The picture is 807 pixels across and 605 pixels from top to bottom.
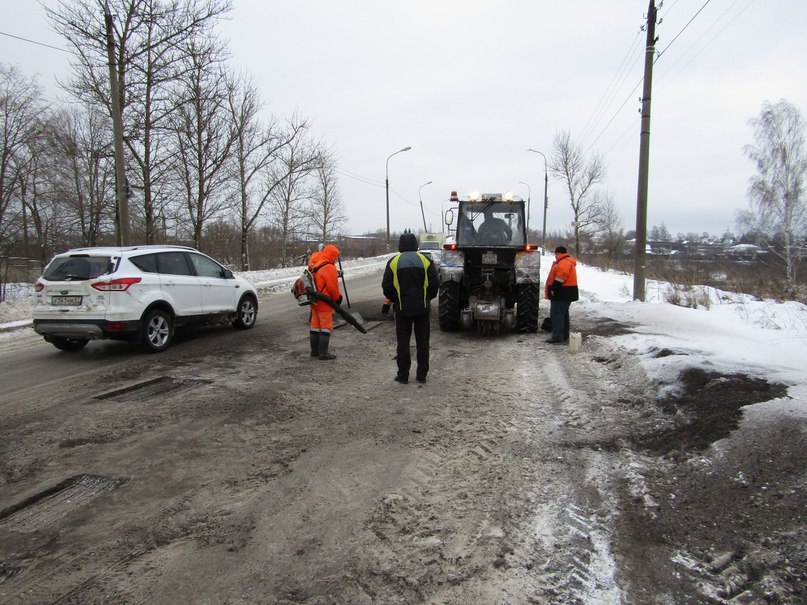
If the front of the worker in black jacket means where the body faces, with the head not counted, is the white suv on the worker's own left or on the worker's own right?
on the worker's own left

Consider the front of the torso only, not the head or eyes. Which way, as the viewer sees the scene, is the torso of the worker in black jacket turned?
away from the camera

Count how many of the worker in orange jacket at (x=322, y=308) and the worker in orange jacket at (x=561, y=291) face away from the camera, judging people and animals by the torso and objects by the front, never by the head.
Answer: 0

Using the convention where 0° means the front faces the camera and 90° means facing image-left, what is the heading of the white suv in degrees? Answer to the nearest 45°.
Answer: approximately 225°

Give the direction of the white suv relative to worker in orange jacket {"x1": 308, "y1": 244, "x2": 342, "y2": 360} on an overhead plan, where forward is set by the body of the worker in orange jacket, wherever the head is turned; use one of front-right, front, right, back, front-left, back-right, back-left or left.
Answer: back

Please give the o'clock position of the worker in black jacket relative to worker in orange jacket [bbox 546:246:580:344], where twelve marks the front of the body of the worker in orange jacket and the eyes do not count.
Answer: The worker in black jacket is roughly at 10 o'clock from the worker in orange jacket.

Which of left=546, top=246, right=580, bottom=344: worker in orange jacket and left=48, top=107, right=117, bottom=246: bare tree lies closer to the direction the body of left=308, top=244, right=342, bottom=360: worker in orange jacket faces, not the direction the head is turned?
the worker in orange jacket

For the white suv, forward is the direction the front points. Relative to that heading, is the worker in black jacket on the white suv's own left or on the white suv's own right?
on the white suv's own right

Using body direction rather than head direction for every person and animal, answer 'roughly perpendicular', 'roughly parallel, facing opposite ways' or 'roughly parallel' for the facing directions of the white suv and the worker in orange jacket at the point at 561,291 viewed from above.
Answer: roughly perpendicular

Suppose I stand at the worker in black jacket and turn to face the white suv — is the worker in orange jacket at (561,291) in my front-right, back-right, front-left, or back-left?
back-right

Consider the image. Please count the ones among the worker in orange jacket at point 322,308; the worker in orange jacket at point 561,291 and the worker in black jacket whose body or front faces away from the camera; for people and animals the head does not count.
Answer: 1

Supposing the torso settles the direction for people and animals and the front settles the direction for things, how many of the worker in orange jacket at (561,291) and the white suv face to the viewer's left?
1

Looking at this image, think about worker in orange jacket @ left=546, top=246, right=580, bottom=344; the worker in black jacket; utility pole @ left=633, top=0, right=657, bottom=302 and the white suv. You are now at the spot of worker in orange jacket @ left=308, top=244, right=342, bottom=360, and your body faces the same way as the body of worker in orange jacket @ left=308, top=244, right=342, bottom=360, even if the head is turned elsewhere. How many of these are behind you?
1

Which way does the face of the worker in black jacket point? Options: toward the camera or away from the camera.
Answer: away from the camera

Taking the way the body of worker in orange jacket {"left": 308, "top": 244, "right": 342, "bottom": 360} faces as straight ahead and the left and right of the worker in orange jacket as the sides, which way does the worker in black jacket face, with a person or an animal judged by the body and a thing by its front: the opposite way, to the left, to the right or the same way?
to the left

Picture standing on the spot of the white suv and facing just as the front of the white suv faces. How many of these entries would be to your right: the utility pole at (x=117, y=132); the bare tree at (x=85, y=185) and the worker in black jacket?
1

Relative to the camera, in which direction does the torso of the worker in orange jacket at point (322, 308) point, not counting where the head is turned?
to the viewer's right

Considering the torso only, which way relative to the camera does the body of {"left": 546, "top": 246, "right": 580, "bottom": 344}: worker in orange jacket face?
to the viewer's left

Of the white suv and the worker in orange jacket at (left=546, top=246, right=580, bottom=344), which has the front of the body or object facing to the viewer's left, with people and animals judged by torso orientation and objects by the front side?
the worker in orange jacket

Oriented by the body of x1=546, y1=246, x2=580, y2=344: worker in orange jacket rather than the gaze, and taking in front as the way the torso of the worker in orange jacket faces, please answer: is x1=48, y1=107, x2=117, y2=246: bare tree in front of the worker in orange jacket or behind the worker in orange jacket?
in front

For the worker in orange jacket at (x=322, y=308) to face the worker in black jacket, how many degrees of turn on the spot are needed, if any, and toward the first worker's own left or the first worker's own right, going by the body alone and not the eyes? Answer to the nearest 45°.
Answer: approximately 45° to the first worker's own right
